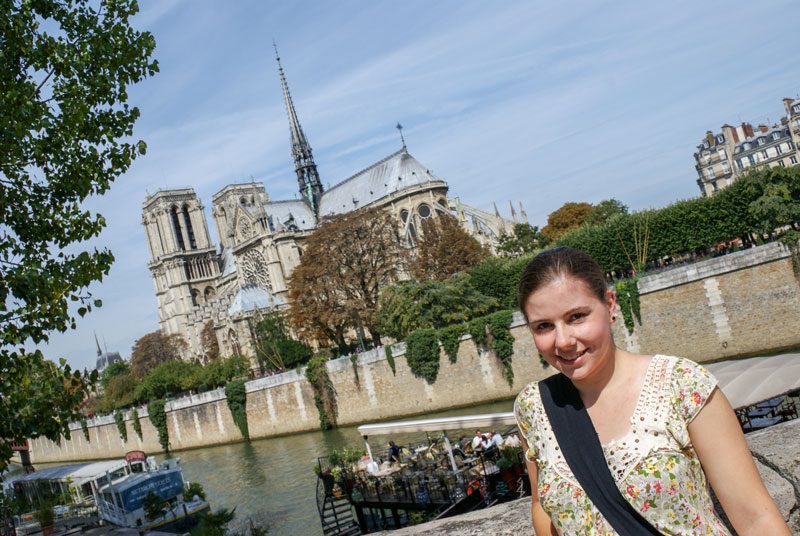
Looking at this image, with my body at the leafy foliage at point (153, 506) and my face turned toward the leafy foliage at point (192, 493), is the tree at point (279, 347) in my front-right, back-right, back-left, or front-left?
front-left

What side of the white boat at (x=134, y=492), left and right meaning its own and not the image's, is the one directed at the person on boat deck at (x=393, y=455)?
front

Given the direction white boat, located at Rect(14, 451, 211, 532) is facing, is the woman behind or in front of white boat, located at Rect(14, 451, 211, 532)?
in front

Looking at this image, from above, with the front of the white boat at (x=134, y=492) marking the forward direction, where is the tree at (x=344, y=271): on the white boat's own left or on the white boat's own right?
on the white boat's own left

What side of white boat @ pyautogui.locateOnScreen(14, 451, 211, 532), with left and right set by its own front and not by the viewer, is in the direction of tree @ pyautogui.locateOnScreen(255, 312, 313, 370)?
left

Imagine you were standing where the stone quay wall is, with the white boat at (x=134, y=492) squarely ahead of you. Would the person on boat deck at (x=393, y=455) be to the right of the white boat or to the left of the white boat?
left

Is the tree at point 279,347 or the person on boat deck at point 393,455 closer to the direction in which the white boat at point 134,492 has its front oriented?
the person on boat deck

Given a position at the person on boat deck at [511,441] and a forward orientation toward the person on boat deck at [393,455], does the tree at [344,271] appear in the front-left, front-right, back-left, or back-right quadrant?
front-right
